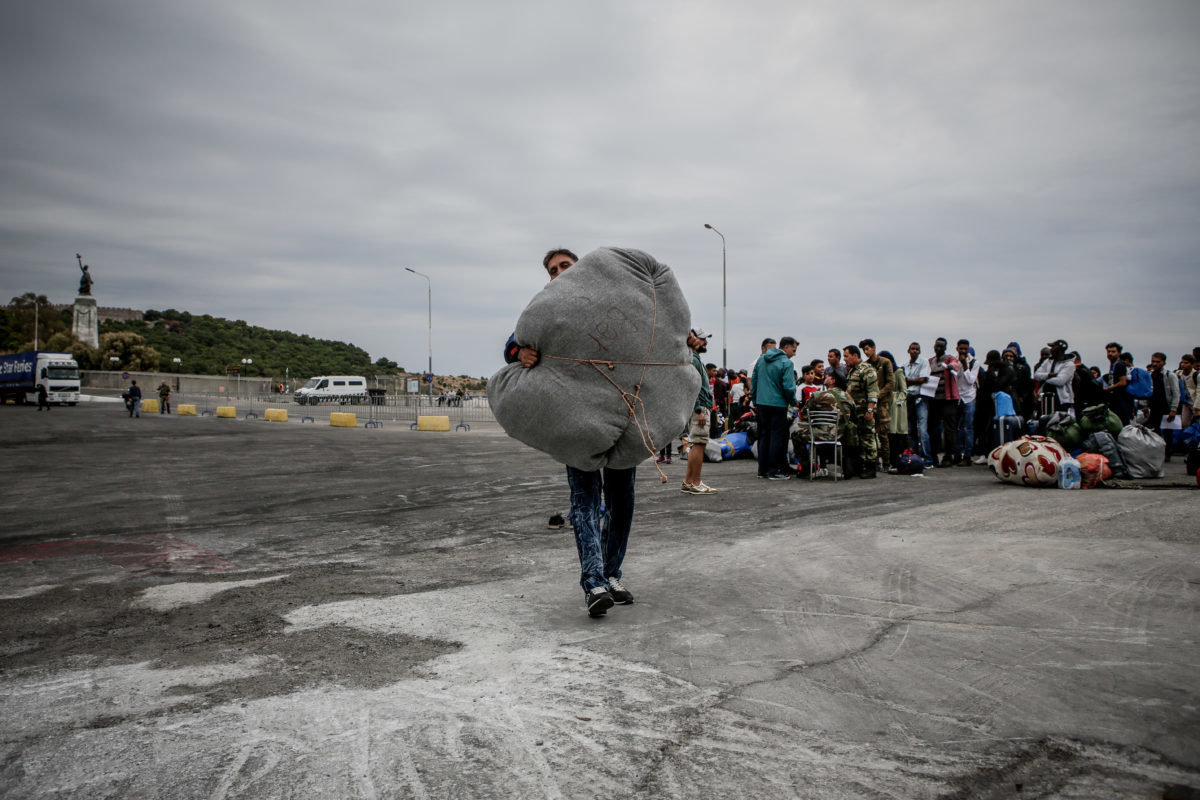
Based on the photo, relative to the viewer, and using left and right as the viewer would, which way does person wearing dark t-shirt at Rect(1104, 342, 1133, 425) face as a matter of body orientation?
facing the viewer and to the left of the viewer

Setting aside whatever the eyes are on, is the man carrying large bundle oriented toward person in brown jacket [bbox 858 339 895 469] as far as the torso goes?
no

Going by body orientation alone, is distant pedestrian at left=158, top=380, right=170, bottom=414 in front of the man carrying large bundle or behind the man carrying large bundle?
behind

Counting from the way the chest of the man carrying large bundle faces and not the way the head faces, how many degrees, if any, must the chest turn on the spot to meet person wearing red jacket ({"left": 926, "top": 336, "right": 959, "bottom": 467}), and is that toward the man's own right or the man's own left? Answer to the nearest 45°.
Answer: approximately 135° to the man's own left

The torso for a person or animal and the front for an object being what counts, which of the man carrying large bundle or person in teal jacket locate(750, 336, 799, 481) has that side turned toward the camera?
the man carrying large bundle

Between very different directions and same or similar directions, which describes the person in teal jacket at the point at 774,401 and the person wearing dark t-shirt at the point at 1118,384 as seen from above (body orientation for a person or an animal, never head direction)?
very different directions

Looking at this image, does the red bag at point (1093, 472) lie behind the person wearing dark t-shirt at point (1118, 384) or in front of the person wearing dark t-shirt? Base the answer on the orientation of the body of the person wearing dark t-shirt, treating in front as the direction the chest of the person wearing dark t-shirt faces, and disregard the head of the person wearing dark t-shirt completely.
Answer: in front

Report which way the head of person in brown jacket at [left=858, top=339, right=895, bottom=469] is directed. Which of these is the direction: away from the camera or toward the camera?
toward the camera

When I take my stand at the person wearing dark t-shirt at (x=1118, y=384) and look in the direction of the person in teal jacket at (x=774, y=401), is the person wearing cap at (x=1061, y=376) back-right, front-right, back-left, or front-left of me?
front-right

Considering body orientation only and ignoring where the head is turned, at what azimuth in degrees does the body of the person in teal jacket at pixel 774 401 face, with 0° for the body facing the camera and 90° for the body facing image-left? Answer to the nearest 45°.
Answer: approximately 225°

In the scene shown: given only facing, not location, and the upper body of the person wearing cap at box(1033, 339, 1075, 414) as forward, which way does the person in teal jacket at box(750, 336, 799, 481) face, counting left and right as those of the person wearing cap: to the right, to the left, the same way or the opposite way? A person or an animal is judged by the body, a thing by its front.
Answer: the opposite way

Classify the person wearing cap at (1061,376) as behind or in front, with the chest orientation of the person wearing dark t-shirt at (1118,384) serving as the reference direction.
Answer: in front

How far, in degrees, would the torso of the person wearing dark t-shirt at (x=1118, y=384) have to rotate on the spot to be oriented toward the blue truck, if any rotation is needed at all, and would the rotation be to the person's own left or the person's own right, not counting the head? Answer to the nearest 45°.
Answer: approximately 45° to the person's own right
